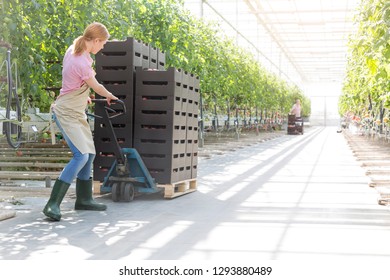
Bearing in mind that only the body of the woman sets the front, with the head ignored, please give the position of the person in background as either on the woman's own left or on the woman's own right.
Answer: on the woman's own left

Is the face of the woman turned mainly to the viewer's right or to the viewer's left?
to the viewer's right

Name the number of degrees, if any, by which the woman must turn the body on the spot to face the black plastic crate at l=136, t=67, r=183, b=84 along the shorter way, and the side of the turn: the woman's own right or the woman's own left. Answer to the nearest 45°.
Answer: approximately 45° to the woman's own left

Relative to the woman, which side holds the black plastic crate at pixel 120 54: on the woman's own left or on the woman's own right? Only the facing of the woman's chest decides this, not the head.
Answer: on the woman's own left

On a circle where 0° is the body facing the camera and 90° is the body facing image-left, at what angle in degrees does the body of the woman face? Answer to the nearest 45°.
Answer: approximately 270°

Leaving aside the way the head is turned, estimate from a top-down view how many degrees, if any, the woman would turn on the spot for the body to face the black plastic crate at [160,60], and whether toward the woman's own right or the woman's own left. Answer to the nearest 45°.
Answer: approximately 45° to the woman's own left

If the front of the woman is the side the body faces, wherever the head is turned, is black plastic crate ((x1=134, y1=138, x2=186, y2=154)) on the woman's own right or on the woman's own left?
on the woman's own left
